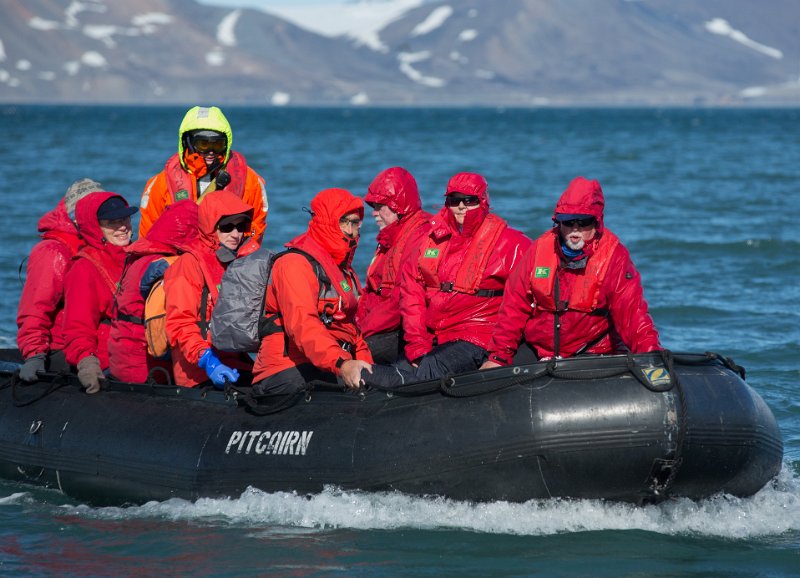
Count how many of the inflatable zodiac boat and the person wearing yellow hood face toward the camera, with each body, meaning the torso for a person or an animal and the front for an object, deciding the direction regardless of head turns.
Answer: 1

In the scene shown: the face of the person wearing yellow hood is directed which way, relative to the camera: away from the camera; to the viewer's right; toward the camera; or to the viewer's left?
toward the camera

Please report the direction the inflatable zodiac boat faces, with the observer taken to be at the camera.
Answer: facing to the right of the viewer

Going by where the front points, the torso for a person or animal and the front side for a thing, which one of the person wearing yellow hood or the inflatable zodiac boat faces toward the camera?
the person wearing yellow hood

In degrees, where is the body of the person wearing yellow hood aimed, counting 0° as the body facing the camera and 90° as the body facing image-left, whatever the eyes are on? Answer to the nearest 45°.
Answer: approximately 0°

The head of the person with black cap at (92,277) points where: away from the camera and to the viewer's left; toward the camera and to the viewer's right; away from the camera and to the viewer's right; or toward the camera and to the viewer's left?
toward the camera and to the viewer's right

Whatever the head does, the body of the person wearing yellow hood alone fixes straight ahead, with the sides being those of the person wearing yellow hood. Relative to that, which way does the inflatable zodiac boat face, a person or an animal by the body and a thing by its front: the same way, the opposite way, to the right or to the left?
to the left
